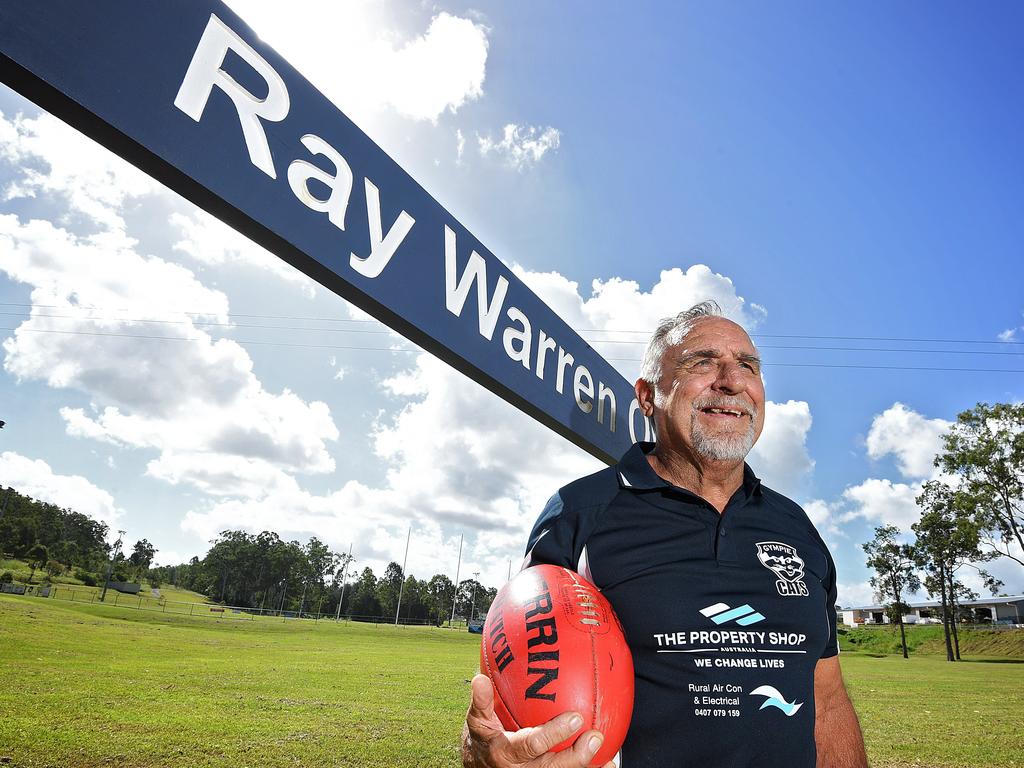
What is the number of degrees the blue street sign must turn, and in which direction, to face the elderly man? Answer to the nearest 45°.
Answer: approximately 45° to its left

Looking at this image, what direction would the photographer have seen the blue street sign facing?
facing the viewer and to the right of the viewer

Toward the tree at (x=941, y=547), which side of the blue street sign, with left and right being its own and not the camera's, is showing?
left

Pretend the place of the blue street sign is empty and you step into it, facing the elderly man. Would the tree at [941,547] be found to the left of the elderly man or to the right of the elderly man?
left

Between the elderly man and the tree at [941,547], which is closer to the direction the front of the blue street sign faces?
the elderly man

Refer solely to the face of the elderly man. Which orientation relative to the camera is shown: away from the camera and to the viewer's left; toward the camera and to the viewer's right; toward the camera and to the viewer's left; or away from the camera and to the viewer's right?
toward the camera and to the viewer's right
